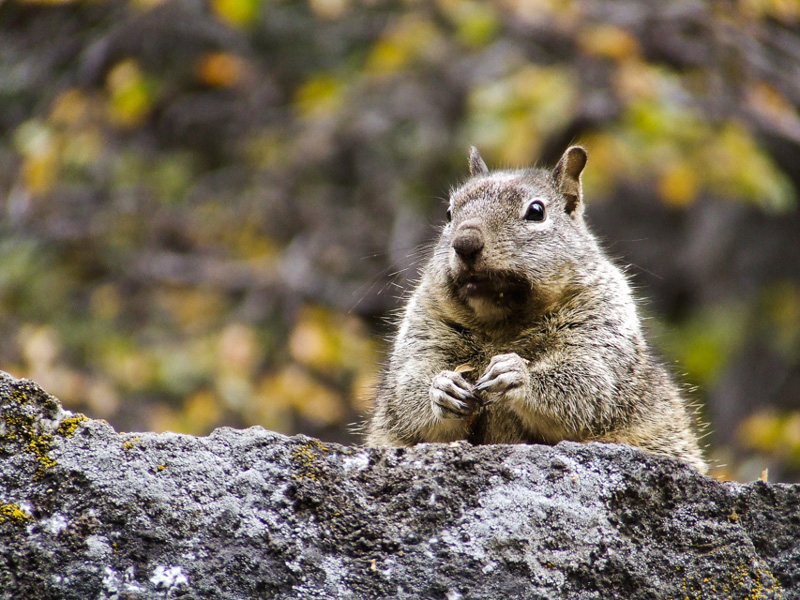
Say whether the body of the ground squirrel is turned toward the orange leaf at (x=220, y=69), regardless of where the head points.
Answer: no

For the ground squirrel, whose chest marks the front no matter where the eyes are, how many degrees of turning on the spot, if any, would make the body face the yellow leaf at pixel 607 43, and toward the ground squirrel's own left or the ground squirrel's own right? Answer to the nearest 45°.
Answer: approximately 135° to the ground squirrel's own right

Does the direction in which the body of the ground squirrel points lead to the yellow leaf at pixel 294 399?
no

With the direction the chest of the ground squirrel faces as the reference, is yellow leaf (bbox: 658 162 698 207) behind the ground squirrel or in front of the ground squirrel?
behind

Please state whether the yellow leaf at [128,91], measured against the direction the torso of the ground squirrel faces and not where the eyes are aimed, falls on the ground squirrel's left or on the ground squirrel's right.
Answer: on the ground squirrel's right

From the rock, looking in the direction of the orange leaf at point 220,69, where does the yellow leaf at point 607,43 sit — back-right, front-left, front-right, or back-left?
front-right

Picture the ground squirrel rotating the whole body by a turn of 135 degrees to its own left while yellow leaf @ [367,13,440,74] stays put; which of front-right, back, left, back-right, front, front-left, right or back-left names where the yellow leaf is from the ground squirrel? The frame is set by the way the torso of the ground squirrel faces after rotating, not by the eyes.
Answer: left

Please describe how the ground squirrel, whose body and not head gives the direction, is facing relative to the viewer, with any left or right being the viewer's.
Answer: facing the viewer and to the left of the viewer
